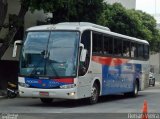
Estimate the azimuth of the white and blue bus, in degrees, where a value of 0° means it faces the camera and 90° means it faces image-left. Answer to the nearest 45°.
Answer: approximately 45°
